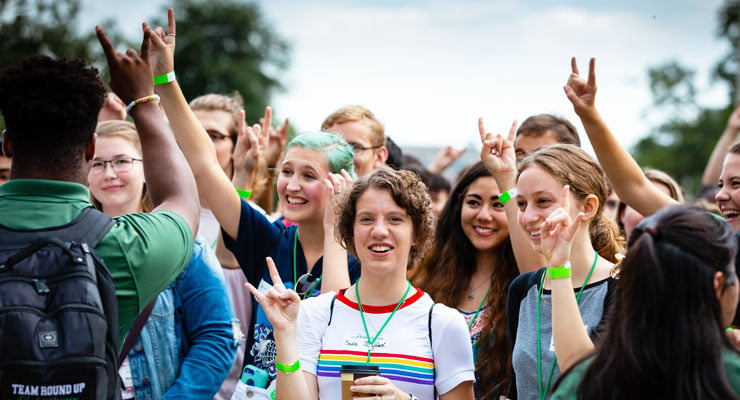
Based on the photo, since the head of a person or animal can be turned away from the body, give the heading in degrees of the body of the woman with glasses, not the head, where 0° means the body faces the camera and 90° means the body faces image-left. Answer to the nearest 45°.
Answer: approximately 45°

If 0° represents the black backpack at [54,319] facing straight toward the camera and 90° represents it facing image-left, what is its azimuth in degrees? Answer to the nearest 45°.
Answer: approximately 0°

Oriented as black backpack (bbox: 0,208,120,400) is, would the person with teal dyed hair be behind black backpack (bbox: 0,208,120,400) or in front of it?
behind

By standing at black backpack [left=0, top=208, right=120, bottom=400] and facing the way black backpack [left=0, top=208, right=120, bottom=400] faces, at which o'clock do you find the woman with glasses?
The woman with glasses is roughly at 7 o'clock from the black backpack.

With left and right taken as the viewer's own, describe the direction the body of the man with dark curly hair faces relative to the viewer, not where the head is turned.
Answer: facing away from the viewer

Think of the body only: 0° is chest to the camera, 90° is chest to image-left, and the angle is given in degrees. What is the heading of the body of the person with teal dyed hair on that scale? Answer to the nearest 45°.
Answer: approximately 45°
